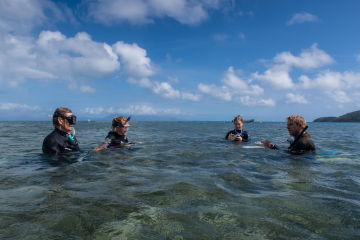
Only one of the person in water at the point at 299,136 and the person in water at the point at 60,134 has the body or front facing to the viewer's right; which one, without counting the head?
the person in water at the point at 60,134

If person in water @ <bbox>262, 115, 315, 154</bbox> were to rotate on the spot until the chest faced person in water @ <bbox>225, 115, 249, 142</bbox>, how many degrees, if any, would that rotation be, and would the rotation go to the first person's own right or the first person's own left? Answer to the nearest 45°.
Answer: approximately 45° to the first person's own right

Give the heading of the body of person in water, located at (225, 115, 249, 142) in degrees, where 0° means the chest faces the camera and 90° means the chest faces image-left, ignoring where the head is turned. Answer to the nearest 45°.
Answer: approximately 0°

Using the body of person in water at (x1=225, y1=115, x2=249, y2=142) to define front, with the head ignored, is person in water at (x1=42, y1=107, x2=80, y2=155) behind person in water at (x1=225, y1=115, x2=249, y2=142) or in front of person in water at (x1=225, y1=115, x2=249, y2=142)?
in front

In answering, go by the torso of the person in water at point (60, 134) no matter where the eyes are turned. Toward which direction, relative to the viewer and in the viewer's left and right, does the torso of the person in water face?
facing to the right of the viewer

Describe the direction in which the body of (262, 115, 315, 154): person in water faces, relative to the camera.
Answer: to the viewer's left

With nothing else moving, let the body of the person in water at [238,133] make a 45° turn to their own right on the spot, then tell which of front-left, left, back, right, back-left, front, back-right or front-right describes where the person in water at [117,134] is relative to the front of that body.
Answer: front

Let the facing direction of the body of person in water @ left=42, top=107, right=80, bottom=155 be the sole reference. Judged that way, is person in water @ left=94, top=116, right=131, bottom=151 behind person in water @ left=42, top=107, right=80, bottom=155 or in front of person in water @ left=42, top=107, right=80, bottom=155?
in front

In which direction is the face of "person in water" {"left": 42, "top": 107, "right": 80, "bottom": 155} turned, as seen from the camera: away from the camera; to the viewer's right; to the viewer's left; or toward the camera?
to the viewer's right

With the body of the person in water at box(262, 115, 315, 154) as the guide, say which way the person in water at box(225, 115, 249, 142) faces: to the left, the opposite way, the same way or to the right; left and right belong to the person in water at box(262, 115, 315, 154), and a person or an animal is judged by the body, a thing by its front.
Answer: to the left

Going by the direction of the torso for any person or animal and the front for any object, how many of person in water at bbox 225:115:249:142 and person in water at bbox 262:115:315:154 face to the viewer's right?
0

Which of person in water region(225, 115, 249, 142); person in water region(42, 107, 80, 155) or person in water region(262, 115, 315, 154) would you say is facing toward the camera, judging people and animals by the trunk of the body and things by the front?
person in water region(225, 115, 249, 142)
